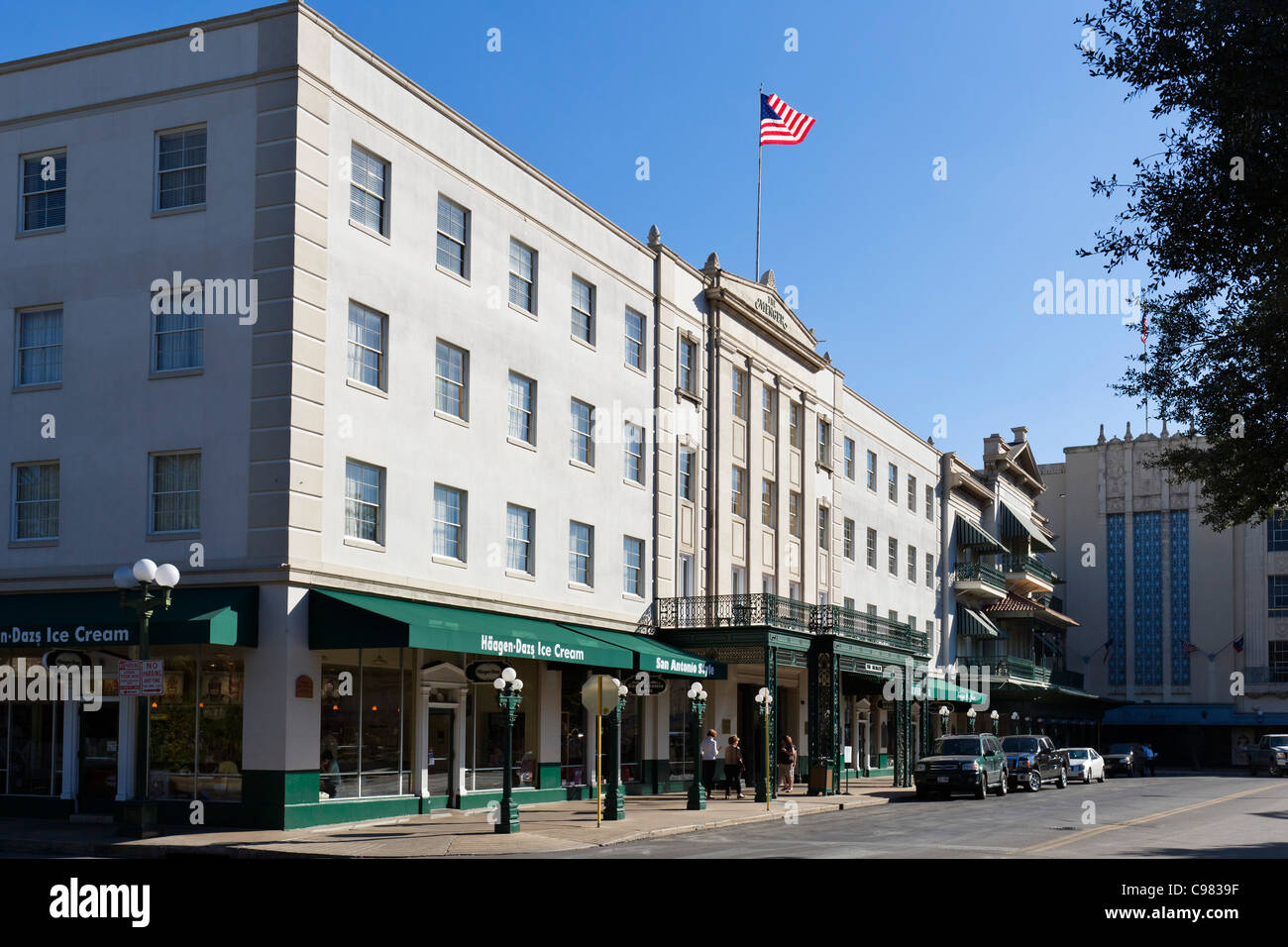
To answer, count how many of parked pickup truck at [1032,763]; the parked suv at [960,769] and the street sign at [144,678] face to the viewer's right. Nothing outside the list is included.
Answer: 0

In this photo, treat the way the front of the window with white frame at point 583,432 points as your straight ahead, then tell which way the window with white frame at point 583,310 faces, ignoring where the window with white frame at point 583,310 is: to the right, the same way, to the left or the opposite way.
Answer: the same way

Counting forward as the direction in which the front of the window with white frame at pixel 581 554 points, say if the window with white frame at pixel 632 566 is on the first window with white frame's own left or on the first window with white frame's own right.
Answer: on the first window with white frame's own left

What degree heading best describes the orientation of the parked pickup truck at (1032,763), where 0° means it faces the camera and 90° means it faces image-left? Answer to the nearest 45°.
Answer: approximately 45°

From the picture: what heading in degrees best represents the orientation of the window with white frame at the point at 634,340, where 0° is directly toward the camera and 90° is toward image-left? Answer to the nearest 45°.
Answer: approximately 315°

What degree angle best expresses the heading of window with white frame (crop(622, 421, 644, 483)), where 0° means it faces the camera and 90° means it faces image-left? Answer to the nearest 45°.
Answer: approximately 315°

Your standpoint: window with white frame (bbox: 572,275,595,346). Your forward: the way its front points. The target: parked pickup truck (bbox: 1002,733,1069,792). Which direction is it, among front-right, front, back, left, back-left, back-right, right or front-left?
left
